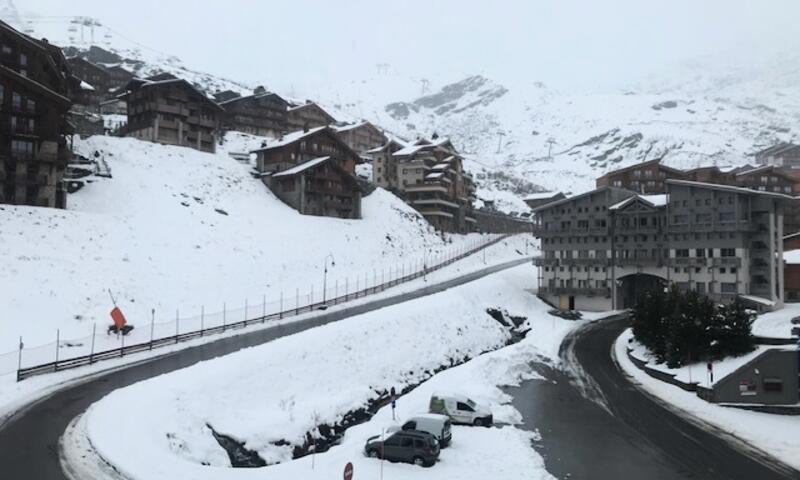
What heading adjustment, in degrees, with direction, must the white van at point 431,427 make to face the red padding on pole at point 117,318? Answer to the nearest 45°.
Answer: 0° — it already faces it

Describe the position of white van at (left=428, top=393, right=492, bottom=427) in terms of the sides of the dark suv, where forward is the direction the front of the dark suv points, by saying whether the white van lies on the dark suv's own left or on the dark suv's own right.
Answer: on the dark suv's own right

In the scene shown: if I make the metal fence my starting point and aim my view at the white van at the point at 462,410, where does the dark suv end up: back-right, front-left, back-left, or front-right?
front-right

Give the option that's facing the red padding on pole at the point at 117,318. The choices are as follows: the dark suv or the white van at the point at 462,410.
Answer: the dark suv

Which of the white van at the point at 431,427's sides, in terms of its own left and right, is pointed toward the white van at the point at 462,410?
right

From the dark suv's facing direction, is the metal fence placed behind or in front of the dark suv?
in front
